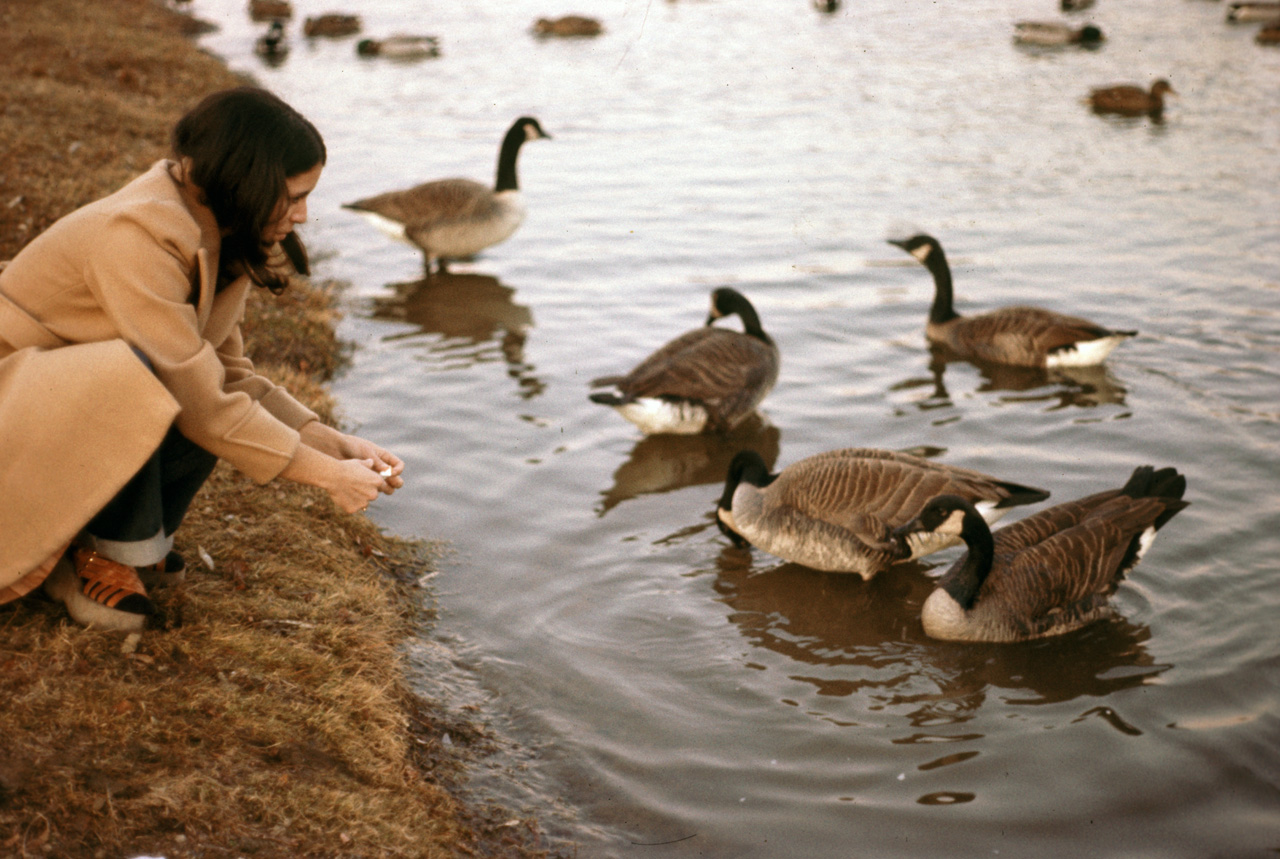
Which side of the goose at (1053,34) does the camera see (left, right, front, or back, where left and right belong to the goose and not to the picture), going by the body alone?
right

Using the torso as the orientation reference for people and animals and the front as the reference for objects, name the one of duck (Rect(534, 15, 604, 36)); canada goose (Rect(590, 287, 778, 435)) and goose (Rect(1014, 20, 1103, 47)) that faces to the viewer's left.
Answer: the duck

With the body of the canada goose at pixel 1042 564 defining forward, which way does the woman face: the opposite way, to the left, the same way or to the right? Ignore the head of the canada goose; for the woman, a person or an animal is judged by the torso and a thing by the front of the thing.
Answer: the opposite way

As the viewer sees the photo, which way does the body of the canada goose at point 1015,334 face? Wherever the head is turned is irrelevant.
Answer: to the viewer's left

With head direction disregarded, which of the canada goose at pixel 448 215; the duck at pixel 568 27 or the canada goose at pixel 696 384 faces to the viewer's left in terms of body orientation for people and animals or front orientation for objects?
the duck

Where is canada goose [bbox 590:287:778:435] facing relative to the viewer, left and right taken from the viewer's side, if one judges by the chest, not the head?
facing to the right of the viewer

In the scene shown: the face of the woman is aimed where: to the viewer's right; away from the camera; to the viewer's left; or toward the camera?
to the viewer's right

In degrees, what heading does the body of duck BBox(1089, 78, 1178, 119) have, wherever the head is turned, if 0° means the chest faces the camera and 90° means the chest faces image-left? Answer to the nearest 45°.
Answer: approximately 270°

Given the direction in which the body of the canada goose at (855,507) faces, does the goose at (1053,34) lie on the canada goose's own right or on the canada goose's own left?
on the canada goose's own right

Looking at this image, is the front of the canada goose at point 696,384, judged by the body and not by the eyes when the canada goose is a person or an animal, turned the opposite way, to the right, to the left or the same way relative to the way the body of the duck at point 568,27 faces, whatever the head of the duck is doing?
the opposite way

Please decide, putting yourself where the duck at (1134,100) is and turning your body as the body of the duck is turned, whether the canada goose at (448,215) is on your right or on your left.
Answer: on your right

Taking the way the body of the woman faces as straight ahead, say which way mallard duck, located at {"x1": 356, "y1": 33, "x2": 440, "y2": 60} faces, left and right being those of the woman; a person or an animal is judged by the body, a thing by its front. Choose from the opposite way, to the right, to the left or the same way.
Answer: the opposite way

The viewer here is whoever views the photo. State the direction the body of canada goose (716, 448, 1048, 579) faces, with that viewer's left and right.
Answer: facing to the left of the viewer

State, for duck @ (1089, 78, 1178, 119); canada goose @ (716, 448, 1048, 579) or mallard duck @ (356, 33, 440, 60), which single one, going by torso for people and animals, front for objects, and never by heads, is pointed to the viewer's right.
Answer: duck @ (1089, 78, 1178, 119)

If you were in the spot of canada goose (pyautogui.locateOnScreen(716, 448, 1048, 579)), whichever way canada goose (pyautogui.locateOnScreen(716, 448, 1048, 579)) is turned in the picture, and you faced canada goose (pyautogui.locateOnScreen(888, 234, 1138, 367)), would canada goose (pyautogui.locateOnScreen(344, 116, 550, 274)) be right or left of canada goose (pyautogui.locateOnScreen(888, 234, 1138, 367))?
left

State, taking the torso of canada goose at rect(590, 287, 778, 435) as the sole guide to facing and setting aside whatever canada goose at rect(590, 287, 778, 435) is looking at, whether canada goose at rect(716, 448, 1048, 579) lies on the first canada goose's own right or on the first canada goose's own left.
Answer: on the first canada goose's own right
